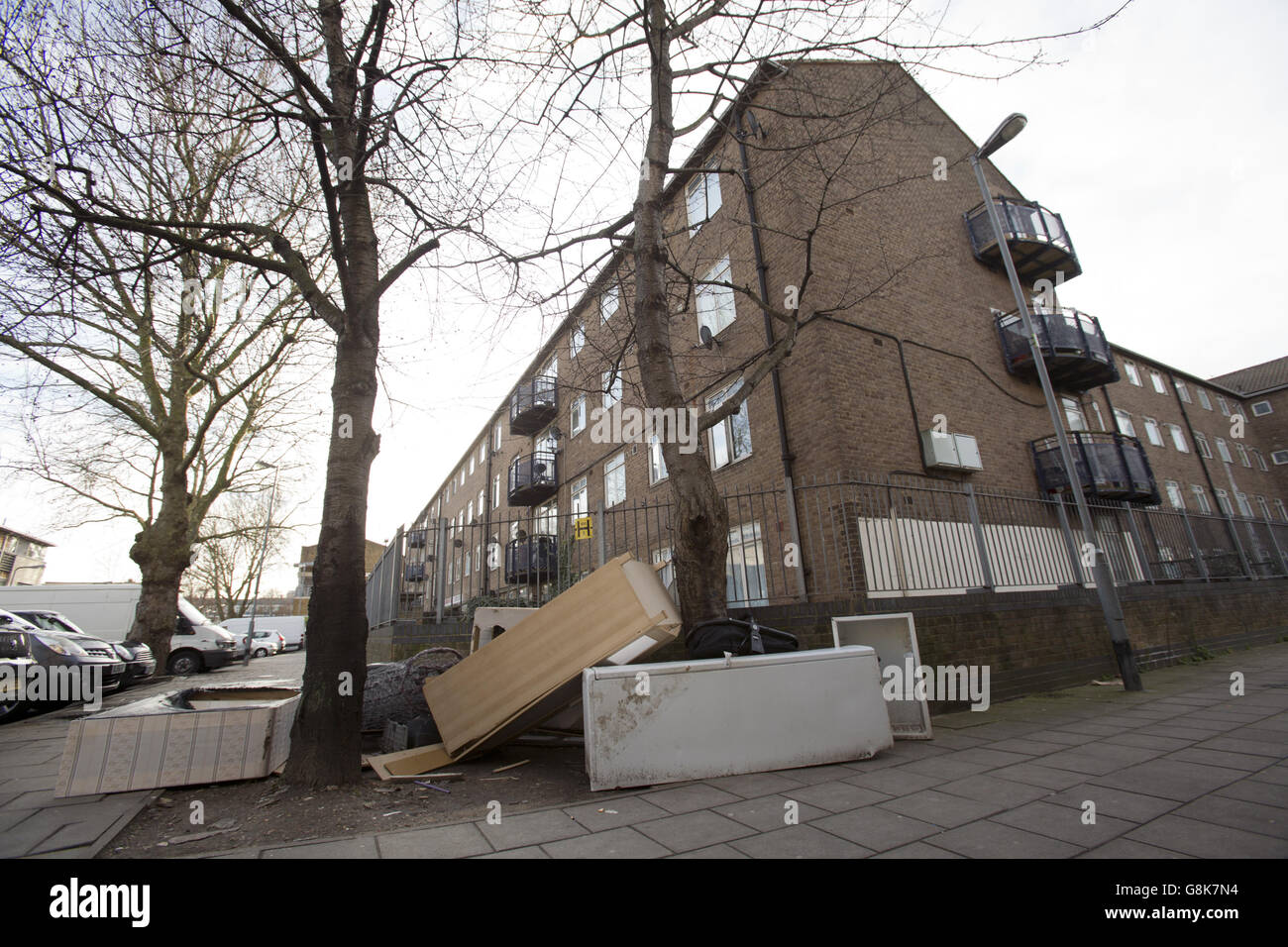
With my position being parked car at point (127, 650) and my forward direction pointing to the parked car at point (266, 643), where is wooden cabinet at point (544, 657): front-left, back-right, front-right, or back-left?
back-right

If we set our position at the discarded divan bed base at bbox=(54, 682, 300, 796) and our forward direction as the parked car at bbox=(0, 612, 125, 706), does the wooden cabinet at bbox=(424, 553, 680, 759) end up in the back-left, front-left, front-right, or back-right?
back-right

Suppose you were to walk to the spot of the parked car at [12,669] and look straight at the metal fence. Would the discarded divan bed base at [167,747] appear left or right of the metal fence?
right

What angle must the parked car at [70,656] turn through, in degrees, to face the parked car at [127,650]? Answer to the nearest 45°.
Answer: approximately 135° to its left

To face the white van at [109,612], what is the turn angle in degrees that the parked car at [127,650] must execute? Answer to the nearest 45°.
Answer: approximately 135° to its left

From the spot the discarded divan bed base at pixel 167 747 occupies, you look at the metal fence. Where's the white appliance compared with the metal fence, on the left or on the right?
right

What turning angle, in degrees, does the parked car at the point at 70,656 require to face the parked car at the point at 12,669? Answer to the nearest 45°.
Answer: approximately 45° to its right

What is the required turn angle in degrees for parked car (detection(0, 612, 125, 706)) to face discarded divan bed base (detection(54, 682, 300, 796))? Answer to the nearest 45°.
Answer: approximately 45° to its right

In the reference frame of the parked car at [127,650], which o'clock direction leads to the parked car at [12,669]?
the parked car at [12,669] is roughly at 2 o'clock from the parked car at [127,650].

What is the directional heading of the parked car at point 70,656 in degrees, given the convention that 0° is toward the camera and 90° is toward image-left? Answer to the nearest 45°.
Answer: approximately 315°

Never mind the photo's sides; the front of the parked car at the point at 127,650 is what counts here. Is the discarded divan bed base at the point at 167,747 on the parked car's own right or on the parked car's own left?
on the parked car's own right

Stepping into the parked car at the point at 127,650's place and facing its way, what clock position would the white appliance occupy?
The white appliance is roughly at 1 o'clock from the parked car.

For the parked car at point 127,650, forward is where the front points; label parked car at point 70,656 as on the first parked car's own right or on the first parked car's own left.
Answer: on the first parked car's own right
